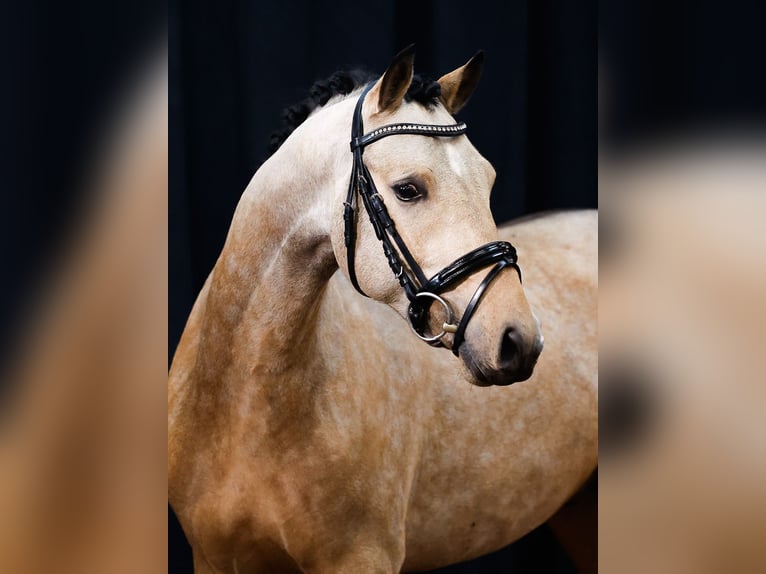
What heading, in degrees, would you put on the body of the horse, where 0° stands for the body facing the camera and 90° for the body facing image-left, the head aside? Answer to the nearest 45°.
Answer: approximately 45°
